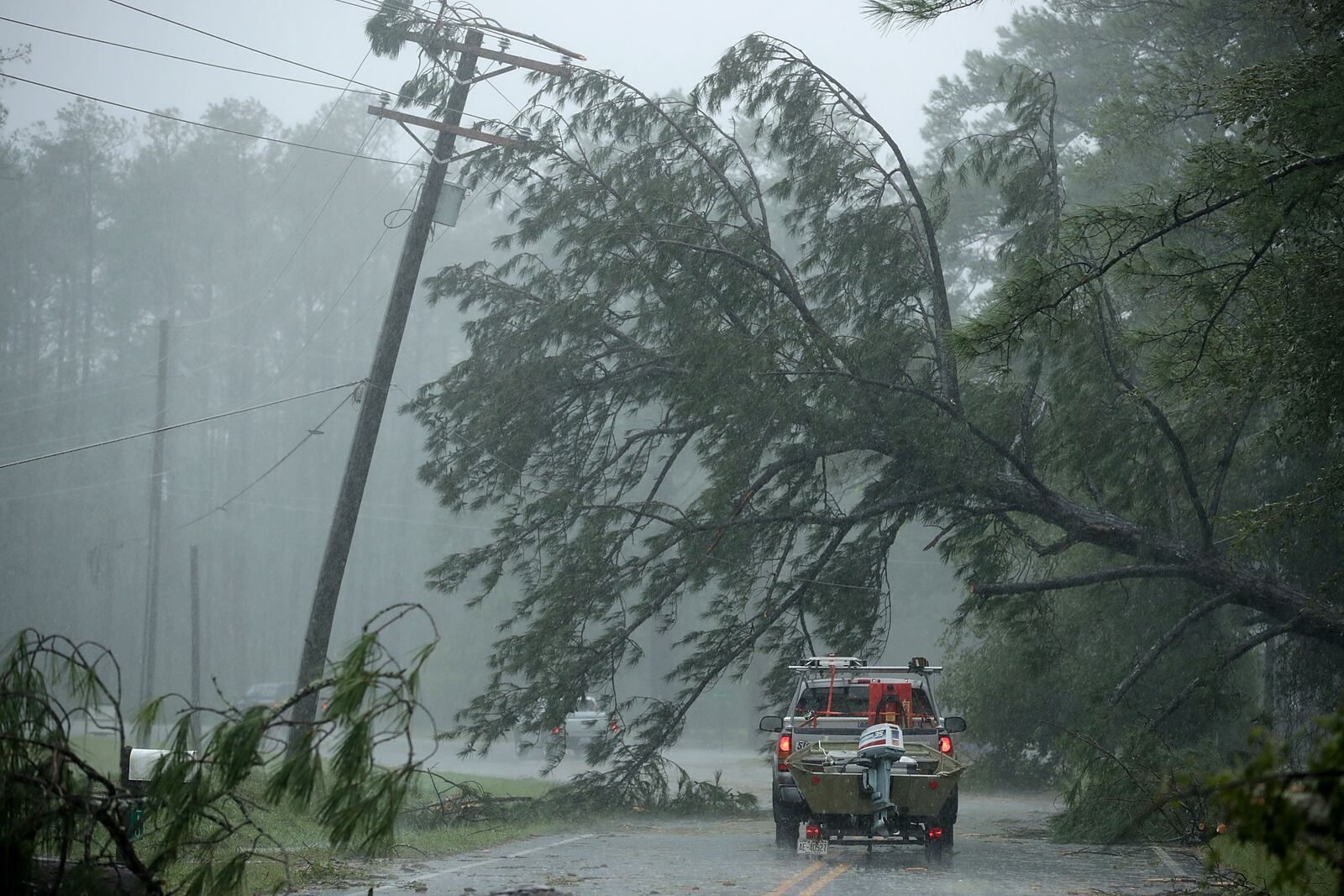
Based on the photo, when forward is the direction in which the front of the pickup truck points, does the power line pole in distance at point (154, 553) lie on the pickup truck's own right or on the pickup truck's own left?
on the pickup truck's own left

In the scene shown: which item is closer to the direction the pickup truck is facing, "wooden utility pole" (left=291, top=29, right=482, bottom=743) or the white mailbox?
the wooden utility pole

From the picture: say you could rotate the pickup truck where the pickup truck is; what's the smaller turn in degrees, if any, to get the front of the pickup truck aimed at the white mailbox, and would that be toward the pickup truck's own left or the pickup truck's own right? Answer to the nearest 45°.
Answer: approximately 135° to the pickup truck's own left

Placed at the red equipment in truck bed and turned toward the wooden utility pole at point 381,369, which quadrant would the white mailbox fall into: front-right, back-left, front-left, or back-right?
front-left

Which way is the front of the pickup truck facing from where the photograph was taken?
facing away from the viewer

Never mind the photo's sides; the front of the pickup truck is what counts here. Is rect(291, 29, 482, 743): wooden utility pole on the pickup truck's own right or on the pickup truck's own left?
on the pickup truck's own left
